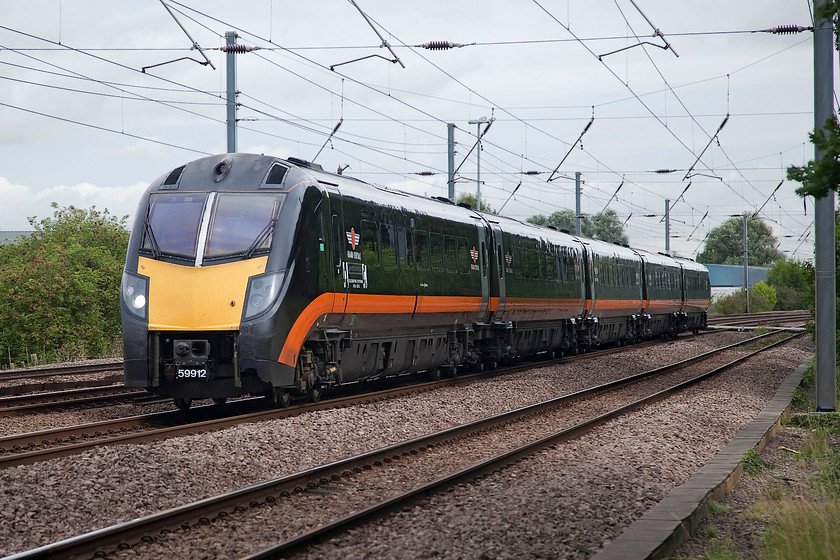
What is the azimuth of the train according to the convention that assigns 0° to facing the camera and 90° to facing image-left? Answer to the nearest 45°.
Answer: approximately 45°

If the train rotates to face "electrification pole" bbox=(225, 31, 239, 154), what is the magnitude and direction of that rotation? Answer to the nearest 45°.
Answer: approximately 135° to its right

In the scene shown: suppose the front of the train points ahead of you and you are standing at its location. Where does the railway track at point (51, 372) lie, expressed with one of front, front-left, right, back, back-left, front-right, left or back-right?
right

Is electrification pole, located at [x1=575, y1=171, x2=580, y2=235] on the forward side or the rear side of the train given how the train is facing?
on the rear side

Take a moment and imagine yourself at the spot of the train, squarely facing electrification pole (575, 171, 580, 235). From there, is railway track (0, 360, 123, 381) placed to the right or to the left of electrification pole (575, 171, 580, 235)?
left

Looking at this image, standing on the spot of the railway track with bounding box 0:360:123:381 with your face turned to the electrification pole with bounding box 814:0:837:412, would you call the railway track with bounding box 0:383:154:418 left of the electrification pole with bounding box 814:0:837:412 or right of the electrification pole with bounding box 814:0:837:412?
right

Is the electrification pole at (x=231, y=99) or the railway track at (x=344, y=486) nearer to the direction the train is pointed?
the railway track

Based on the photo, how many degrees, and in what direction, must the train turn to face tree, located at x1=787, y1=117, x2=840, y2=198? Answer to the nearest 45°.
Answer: approximately 90° to its left

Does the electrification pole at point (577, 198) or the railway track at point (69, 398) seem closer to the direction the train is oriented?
the railway track

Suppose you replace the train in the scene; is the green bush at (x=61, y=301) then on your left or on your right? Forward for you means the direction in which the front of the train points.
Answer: on your right
